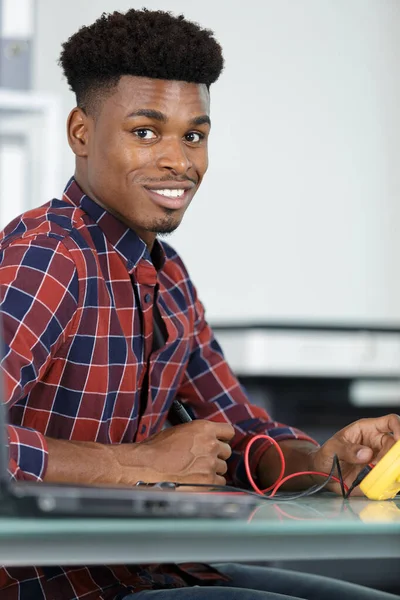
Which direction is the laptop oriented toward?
to the viewer's right

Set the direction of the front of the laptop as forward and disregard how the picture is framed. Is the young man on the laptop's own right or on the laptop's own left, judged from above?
on the laptop's own left

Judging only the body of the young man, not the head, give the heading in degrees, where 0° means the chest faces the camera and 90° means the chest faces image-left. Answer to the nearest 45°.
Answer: approximately 315°
